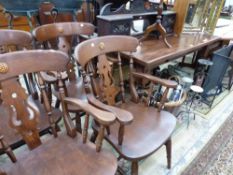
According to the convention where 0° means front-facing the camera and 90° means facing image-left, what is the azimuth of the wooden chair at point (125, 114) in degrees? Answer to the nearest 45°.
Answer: approximately 315°

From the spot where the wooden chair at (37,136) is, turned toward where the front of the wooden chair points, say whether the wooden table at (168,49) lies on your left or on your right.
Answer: on your left

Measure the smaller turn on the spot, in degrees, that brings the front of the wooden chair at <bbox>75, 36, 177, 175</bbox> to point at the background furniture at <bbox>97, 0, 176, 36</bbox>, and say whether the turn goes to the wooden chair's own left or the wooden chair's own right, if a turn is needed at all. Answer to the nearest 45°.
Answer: approximately 135° to the wooden chair's own left

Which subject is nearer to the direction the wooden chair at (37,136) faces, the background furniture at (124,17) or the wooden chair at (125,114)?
the wooden chair

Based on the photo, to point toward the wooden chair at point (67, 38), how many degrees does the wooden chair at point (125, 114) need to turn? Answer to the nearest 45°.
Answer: approximately 180°

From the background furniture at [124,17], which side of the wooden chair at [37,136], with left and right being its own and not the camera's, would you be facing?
left
